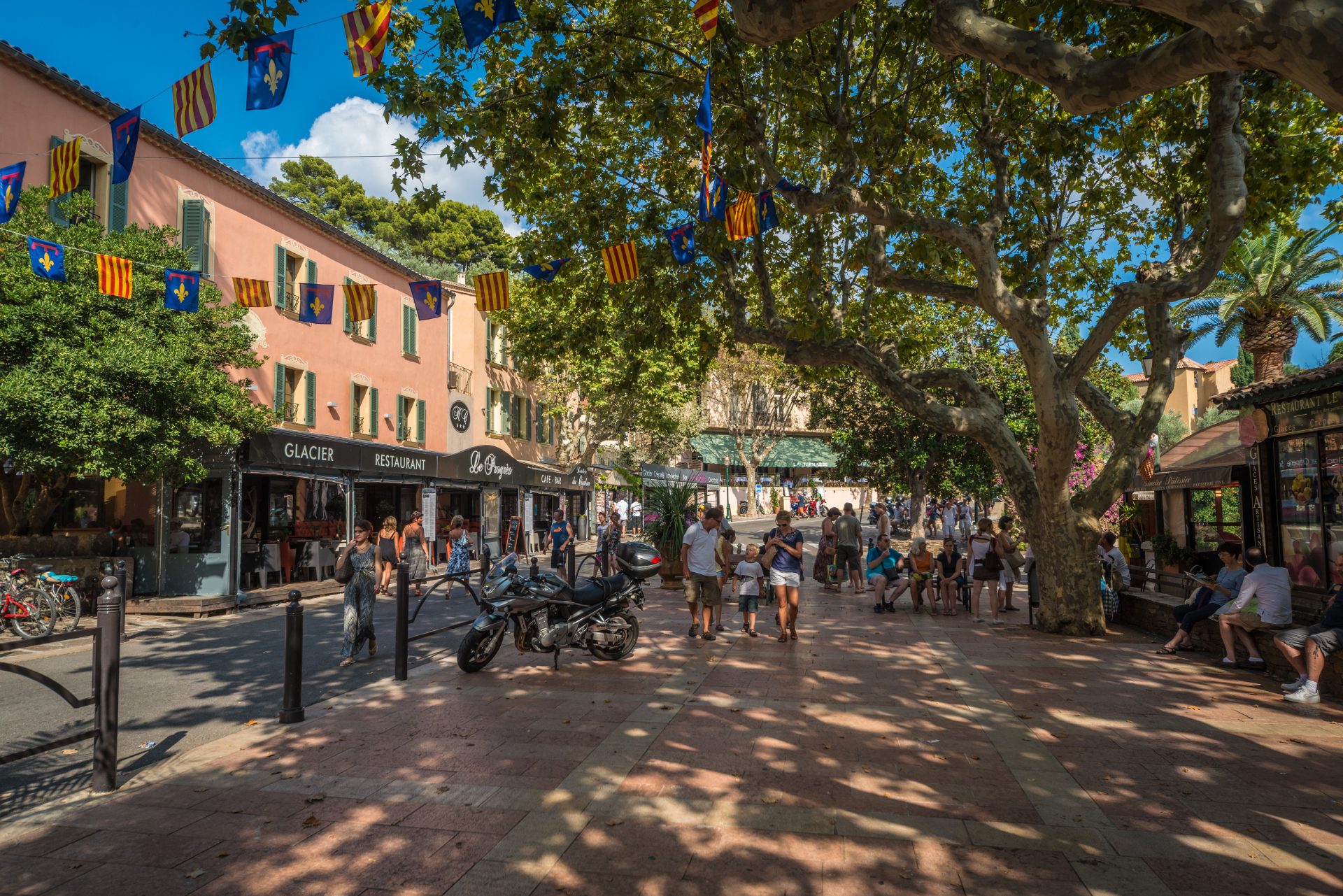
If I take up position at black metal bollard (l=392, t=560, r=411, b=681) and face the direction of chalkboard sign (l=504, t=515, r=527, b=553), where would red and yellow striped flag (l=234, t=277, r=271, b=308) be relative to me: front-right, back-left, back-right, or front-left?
front-left

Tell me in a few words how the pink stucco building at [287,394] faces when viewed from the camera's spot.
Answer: facing the viewer and to the right of the viewer

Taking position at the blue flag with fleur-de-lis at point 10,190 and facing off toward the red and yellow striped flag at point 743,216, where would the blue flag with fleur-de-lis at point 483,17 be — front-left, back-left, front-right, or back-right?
front-right

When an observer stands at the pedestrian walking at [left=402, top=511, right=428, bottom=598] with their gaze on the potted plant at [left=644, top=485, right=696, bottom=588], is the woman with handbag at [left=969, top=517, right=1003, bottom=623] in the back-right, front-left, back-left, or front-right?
front-right

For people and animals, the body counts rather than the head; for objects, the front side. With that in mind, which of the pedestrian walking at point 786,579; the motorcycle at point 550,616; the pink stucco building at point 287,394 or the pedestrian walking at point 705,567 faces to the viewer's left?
the motorcycle

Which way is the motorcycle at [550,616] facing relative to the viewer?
to the viewer's left

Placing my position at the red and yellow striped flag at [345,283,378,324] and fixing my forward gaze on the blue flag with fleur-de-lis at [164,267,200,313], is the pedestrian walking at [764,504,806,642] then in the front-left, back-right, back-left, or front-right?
back-left

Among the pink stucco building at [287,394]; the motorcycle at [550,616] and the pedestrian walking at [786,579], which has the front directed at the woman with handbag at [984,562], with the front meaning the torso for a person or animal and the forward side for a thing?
the pink stucco building

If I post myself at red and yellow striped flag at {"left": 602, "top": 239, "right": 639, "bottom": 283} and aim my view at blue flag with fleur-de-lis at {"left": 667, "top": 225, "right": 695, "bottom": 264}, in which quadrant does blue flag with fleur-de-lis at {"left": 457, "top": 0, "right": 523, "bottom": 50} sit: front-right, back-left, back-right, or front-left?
back-right

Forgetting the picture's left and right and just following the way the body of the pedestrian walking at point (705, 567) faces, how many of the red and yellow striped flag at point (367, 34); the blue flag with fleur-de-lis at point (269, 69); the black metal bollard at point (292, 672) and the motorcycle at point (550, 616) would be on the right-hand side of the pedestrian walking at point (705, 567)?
4

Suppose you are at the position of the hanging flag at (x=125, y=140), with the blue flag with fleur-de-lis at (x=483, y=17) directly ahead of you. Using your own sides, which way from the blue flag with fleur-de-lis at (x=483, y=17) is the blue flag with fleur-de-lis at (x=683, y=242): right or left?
left

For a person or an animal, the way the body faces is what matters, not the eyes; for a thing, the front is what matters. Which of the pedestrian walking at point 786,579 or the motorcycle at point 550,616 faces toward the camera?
the pedestrian walking

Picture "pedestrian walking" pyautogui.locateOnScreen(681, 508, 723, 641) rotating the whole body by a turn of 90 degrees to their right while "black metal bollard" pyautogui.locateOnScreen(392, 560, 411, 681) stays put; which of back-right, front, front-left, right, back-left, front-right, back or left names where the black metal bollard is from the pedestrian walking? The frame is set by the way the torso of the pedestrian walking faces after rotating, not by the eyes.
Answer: front

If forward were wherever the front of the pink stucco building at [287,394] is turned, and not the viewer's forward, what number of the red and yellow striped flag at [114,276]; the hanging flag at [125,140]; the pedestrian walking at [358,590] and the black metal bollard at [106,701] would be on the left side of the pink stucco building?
0

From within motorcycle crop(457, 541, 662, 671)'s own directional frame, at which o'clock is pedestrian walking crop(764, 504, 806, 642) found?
The pedestrian walking is roughly at 5 o'clock from the motorcycle.

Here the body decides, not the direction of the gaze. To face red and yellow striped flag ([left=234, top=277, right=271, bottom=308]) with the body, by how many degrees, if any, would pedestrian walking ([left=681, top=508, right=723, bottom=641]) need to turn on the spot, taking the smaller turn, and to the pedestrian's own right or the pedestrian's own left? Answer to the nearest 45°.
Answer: approximately 135° to the pedestrian's own right

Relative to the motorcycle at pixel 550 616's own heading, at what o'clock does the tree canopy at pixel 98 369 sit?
The tree canopy is roughly at 1 o'clock from the motorcycle.

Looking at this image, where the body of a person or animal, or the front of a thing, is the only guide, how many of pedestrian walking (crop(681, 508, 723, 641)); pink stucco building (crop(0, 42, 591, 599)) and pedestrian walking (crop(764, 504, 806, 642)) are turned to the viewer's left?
0

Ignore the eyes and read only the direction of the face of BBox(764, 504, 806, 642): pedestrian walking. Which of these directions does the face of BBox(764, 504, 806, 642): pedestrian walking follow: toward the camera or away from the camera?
toward the camera
